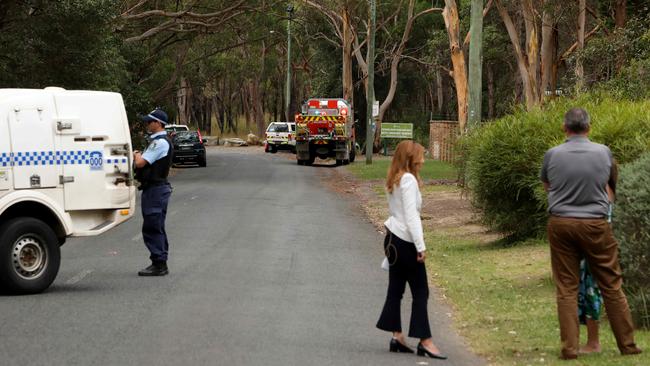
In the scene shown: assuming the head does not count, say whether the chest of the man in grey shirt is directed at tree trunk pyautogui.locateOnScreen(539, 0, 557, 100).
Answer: yes

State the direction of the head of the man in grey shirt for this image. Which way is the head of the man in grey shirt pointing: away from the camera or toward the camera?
away from the camera

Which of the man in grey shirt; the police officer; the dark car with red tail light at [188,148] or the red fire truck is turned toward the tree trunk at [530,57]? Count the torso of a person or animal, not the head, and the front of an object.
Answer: the man in grey shirt

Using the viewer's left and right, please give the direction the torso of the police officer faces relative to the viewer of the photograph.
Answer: facing to the left of the viewer

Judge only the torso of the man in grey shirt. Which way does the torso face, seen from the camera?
away from the camera
